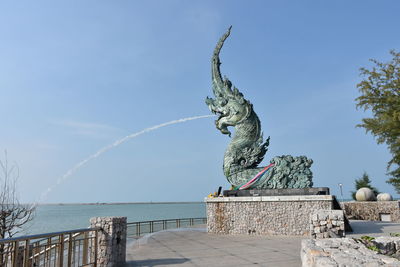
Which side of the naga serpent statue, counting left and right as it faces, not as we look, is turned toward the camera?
left

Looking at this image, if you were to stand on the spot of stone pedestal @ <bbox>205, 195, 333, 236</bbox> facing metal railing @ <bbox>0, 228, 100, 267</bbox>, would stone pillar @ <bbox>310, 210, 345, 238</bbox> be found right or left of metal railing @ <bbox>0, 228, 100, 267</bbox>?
left

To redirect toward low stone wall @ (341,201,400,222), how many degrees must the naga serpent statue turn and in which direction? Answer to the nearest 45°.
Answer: approximately 135° to its right

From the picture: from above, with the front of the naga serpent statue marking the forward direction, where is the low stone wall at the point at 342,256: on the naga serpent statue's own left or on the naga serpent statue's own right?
on the naga serpent statue's own left

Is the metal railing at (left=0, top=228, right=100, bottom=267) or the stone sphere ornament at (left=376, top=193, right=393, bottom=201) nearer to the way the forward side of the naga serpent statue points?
the metal railing

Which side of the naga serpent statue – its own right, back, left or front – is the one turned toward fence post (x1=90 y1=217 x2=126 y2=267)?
left

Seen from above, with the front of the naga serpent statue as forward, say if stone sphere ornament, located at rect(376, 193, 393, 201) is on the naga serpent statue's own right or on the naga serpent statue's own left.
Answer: on the naga serpent statue's own right

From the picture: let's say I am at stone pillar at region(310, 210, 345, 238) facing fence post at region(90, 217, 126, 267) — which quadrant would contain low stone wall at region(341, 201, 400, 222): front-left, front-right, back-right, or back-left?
back-right
